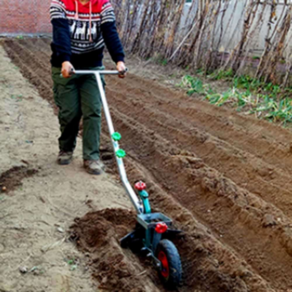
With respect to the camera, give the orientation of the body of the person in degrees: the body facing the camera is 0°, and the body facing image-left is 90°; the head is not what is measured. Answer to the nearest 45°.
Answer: approximately 0°
